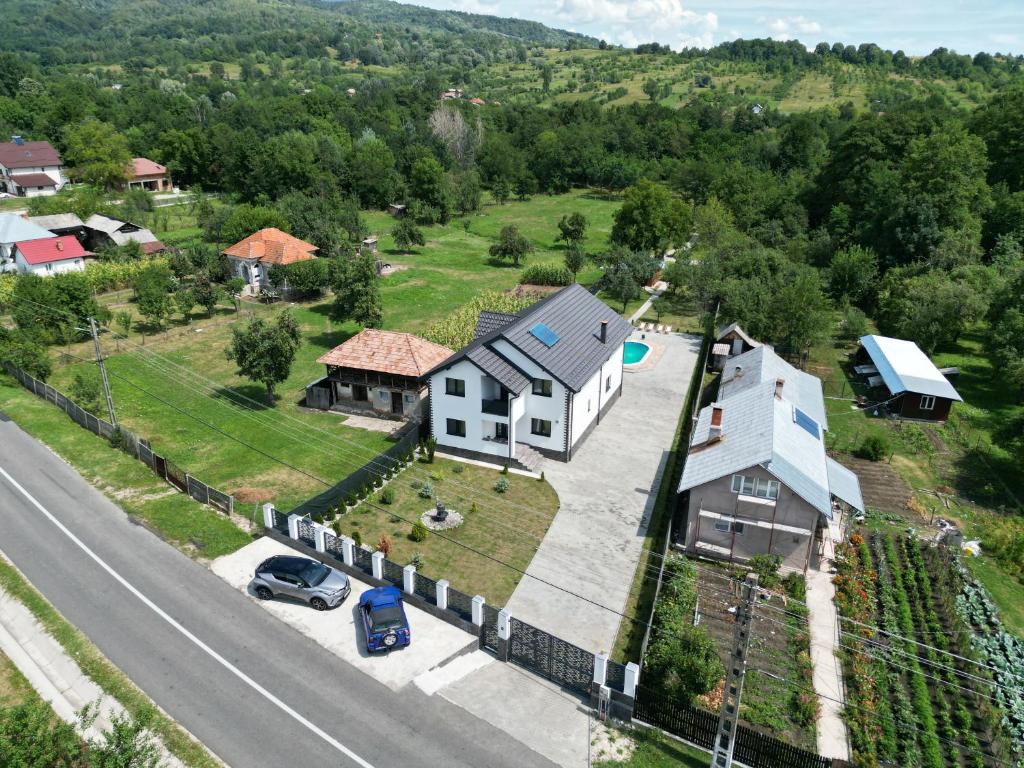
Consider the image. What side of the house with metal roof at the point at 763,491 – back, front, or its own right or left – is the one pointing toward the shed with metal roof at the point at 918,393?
back

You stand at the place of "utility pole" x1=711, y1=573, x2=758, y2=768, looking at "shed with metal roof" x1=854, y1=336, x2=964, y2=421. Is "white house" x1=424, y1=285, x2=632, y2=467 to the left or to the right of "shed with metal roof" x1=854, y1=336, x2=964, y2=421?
left

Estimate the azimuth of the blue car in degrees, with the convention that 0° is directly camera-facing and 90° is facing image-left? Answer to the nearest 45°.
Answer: approximately 180°

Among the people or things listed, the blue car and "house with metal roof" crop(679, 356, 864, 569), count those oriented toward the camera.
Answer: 1

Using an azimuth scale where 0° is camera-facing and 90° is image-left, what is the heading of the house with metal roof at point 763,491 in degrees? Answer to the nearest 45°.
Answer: approximately 0°

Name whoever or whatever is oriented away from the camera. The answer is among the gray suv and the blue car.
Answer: the blue car

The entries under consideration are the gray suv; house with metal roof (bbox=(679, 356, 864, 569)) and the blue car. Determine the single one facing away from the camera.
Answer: the blue car
